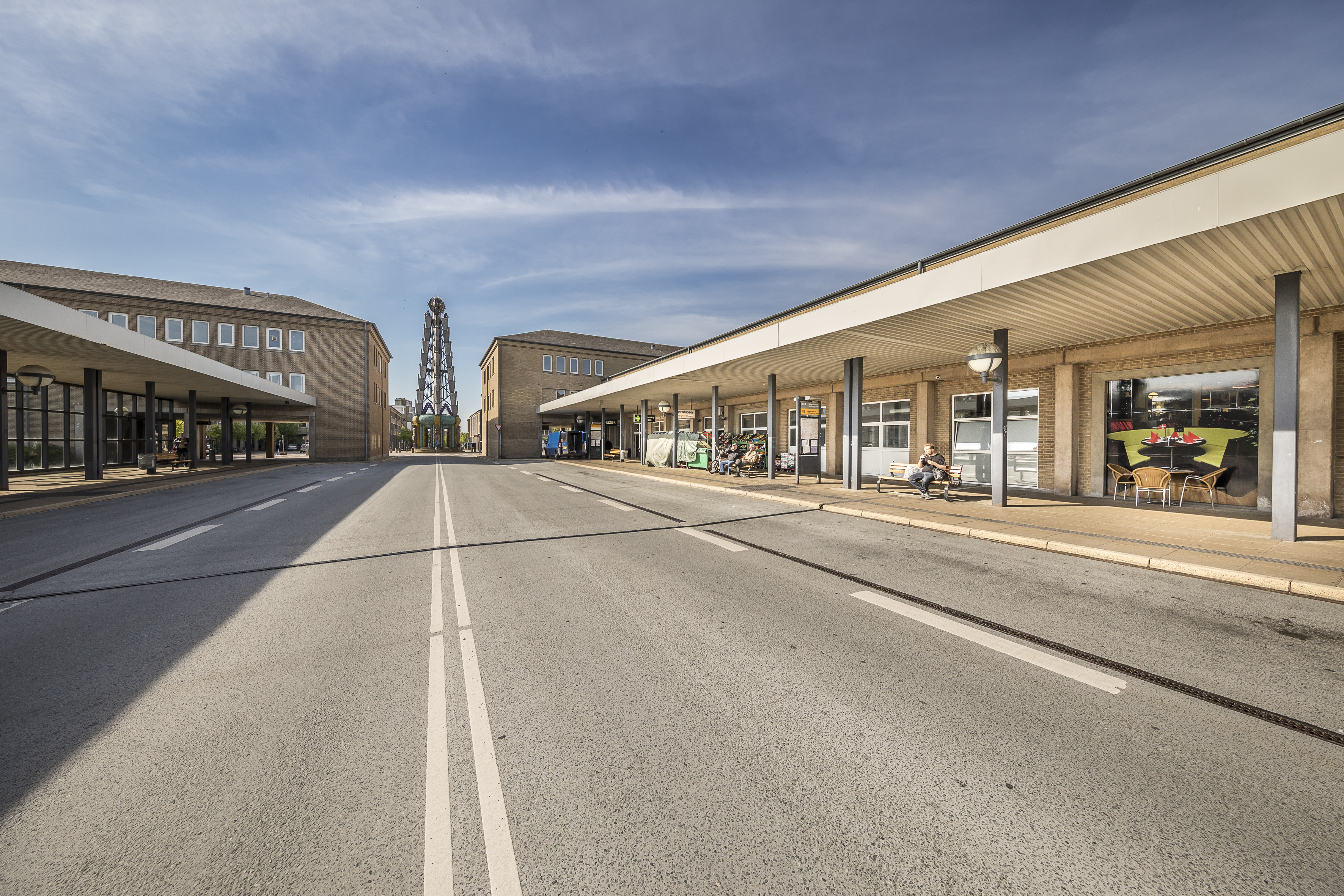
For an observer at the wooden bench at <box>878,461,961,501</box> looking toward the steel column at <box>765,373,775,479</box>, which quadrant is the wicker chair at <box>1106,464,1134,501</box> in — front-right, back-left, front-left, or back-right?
back-right

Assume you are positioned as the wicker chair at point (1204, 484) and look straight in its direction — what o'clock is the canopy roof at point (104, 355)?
The canopy roof is roughly at 11 o'clock from the wicker chair.

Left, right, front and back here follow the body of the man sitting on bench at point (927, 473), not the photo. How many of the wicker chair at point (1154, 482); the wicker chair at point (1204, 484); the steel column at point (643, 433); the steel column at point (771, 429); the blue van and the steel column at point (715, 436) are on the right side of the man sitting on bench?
4

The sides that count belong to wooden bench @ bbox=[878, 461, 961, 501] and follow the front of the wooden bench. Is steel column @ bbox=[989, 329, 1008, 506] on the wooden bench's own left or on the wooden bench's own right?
on the wooden bench's own left

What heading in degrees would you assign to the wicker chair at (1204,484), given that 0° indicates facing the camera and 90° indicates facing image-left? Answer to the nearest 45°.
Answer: approximately 90°

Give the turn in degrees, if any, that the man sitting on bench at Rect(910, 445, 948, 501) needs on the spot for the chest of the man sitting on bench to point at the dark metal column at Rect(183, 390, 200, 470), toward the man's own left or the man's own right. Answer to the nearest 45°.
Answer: approximately 45° to the man's own right

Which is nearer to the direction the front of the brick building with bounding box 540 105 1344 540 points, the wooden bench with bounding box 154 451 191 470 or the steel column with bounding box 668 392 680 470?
the wooden bench

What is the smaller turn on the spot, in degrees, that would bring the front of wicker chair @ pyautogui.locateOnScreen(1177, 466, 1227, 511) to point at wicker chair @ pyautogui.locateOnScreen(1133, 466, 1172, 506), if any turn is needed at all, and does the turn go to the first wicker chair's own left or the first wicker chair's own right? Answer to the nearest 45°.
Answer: approximately 45° to the first wicker chair's own left

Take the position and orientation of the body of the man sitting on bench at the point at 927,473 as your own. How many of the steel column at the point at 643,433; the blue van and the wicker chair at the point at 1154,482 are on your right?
2

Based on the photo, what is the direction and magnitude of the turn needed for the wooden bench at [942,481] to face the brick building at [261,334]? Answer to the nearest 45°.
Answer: approximately 45° to its right

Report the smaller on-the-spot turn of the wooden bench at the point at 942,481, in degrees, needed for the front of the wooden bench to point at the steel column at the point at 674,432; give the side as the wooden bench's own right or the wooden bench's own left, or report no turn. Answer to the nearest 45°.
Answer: approximately 90° to the wooden bench's own right

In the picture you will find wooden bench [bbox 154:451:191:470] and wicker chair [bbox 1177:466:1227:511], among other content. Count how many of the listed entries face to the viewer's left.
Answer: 1
